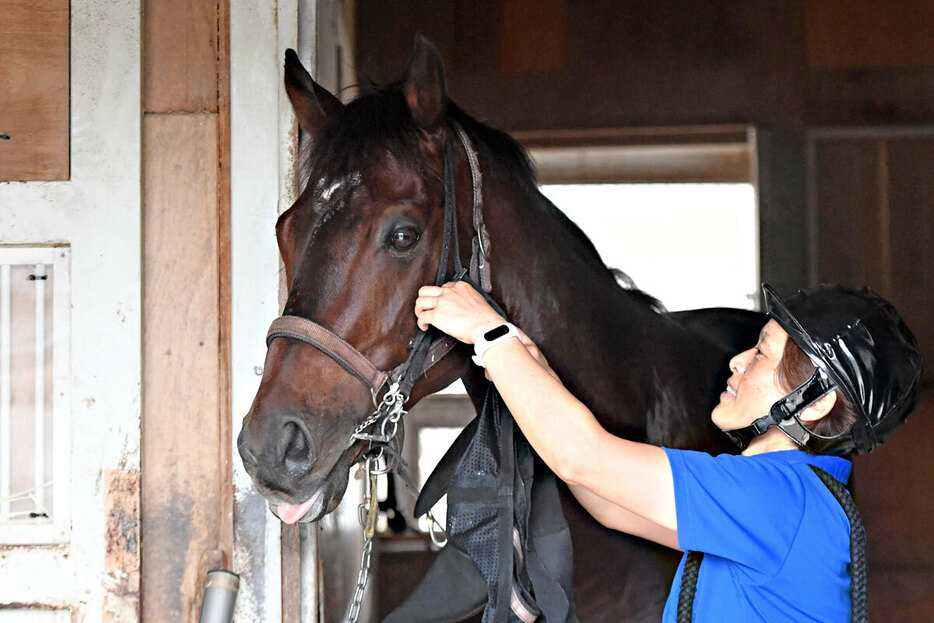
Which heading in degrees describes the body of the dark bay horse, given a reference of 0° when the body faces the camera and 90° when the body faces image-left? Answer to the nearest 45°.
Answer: approximately 45°

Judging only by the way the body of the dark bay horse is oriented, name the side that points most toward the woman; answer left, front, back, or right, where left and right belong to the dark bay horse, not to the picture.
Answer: left

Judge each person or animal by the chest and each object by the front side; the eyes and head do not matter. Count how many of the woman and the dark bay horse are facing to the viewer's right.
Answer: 0

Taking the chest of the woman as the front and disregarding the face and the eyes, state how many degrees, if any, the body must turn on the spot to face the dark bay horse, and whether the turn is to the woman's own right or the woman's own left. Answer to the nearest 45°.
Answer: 0° — they already face it

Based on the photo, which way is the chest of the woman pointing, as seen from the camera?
to the viewer's left

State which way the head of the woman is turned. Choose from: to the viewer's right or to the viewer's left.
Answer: to the viewer's left
